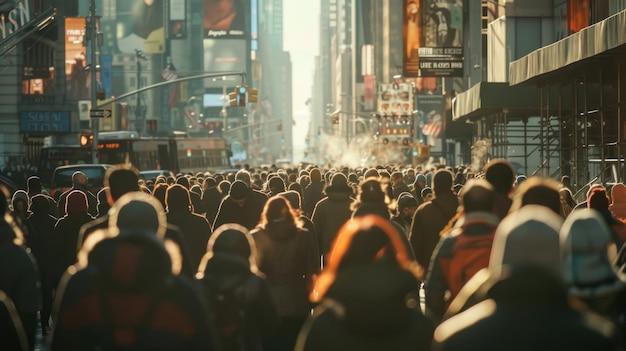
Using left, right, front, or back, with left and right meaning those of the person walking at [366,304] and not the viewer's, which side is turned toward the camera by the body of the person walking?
back

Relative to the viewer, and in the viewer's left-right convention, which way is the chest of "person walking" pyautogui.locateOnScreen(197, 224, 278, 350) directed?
facing away from the viewer

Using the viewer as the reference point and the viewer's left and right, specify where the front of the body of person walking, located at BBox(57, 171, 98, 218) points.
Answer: facing away from the viewer

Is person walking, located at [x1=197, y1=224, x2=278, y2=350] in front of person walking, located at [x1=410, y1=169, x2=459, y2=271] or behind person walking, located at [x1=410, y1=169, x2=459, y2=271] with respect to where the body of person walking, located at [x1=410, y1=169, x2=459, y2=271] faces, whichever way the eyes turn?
behind

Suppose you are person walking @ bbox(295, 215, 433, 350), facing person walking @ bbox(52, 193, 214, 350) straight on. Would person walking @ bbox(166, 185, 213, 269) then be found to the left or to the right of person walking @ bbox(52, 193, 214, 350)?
right

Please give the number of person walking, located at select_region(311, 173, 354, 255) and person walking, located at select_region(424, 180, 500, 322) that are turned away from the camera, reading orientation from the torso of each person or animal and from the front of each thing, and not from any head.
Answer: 2

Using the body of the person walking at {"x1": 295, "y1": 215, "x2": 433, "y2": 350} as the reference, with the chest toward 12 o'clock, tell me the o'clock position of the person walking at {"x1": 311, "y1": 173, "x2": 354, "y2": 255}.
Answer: the person walking at {"x1": 311, "y1": 173, "x2": 354, "y2": 255} is roughly at 12 o'clock from the person walking at {"x1": 295, "y1": 215, "x2": 433, "y2": 350}.

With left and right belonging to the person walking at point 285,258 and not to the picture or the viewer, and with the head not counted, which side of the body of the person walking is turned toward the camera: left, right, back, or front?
back

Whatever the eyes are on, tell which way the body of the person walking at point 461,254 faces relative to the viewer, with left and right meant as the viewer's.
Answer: facing away from the viewer

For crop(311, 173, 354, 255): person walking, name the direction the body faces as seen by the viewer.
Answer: away from the camera

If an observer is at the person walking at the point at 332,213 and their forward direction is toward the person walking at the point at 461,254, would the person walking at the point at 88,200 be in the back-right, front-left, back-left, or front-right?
back-right

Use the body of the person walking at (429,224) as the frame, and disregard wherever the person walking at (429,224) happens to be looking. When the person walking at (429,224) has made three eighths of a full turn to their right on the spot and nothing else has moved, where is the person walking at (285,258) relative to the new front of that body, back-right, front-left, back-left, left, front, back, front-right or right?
right
